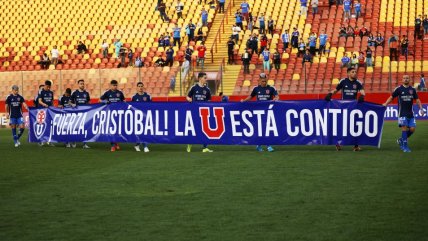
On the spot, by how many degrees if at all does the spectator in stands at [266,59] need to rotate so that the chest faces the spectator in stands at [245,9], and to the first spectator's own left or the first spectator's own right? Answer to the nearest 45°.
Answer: approximately 180°

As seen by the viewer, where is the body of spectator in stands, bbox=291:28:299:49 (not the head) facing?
toward the camera

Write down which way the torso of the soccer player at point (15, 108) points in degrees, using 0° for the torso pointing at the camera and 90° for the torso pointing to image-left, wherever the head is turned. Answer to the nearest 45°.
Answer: approximately 0°

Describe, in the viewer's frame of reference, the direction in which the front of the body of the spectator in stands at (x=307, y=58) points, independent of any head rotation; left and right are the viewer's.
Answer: facing the viewer

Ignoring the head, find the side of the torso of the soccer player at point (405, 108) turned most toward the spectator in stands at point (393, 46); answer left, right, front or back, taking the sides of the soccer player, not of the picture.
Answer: back

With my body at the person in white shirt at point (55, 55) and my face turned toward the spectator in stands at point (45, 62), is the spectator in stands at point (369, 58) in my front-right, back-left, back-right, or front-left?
back-left

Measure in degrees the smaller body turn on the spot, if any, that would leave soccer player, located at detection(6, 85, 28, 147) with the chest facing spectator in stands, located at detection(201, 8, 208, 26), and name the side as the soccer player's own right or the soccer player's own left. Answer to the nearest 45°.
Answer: approximately 135° to the soccer player's own left

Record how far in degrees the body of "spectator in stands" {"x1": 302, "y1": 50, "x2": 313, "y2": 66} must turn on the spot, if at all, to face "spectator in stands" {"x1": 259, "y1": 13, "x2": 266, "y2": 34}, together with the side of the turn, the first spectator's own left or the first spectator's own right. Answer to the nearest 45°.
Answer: approximately 135° to the first spectator's own right

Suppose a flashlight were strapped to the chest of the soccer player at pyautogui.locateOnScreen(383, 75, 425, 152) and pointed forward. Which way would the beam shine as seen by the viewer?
toward the camera

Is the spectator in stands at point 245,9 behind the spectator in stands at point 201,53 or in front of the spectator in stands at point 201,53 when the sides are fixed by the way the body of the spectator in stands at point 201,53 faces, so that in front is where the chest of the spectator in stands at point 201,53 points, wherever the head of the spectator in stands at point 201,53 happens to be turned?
behind

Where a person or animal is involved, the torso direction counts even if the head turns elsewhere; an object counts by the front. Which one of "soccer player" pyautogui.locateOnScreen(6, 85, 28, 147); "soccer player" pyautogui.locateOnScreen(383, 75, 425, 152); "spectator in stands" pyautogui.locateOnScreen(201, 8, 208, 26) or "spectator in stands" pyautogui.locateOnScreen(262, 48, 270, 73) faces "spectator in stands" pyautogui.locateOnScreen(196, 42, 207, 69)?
"spectator in stands" pyautogui.locateOnScreen(201, 8, 208, 26)

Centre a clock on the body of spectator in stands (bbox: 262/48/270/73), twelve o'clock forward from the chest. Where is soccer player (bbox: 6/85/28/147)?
The soccer player is roughly at 1 o'clock from the spectator in stands.

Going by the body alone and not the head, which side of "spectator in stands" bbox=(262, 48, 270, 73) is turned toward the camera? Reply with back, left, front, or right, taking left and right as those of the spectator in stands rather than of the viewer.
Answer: front

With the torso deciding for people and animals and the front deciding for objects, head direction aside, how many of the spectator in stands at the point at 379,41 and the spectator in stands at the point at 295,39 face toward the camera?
2
